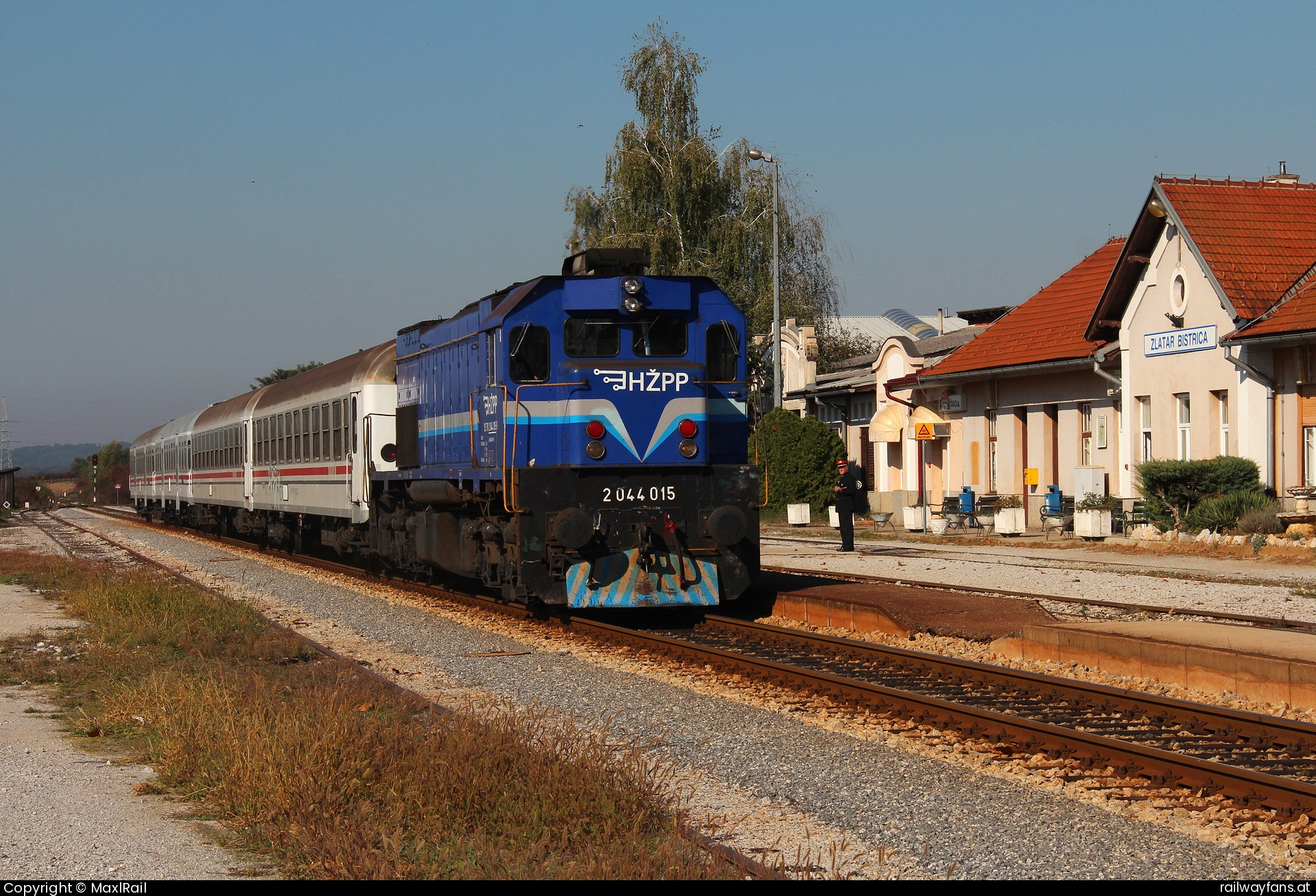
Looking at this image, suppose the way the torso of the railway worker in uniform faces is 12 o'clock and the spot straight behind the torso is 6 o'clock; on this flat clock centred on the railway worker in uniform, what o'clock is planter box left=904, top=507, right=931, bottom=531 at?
The planter box is roughly at 5 o'clock from the railway worker in uniform.

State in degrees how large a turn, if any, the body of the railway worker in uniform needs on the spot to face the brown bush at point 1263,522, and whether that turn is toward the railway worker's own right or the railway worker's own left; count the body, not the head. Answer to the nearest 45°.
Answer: approximately 135° to the railway worker's own left

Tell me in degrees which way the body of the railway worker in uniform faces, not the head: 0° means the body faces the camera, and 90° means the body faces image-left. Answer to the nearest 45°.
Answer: approximately 45°

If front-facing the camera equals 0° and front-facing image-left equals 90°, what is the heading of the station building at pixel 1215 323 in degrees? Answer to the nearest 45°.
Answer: approximately 45°

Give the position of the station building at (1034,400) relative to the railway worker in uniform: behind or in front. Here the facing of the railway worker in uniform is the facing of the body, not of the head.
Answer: behind

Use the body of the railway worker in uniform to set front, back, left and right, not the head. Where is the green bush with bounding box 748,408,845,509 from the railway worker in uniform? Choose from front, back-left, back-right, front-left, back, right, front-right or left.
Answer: back-right

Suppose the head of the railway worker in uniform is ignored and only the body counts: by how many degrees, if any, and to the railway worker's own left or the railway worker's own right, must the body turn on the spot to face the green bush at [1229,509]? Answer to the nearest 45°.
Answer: approximately 135° to the railway worker's own left

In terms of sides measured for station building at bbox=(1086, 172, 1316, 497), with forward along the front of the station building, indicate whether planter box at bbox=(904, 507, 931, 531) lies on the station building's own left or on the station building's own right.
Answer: on the station building's own right

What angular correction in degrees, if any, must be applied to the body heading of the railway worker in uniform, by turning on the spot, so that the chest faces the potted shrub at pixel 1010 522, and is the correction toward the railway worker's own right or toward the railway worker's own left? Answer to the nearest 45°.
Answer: approximately 180°
